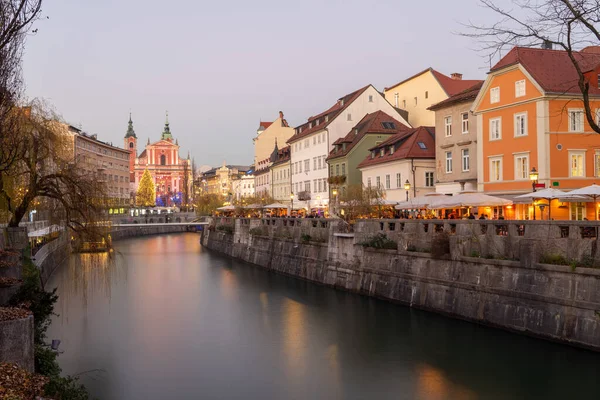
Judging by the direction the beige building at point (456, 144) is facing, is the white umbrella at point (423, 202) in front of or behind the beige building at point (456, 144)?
in front

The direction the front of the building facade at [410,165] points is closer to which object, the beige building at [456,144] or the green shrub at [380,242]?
the green shrub

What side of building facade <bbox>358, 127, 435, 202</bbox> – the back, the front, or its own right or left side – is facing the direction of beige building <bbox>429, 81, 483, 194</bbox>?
left

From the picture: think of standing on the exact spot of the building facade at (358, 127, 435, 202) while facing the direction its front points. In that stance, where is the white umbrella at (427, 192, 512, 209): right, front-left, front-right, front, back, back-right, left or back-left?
front-left

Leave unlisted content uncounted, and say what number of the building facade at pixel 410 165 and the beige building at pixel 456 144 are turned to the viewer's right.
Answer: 0

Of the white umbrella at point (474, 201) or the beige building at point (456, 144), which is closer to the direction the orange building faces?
the white umbrella

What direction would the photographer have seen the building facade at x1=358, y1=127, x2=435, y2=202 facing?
facing the viewer and to the left of the viewer

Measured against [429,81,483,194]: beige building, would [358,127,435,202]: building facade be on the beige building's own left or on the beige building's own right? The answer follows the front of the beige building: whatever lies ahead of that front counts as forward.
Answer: on the beige building's own right

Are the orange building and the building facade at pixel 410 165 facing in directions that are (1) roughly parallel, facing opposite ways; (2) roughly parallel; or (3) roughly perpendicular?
roughly parallel

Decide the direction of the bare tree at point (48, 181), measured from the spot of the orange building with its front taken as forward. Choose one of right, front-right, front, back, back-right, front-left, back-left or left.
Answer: front

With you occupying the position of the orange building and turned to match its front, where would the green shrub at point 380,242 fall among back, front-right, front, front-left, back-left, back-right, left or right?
front

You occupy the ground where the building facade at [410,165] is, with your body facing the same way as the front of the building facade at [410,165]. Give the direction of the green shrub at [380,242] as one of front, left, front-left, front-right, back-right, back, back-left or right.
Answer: front-left

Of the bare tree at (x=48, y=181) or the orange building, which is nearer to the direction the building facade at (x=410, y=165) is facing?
the bare tree

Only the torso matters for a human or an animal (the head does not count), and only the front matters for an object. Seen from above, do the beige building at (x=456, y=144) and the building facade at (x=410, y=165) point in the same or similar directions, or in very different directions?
same or similar directions

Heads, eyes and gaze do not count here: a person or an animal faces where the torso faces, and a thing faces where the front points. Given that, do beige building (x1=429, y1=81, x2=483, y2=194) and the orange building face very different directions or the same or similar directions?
same or similar directions
